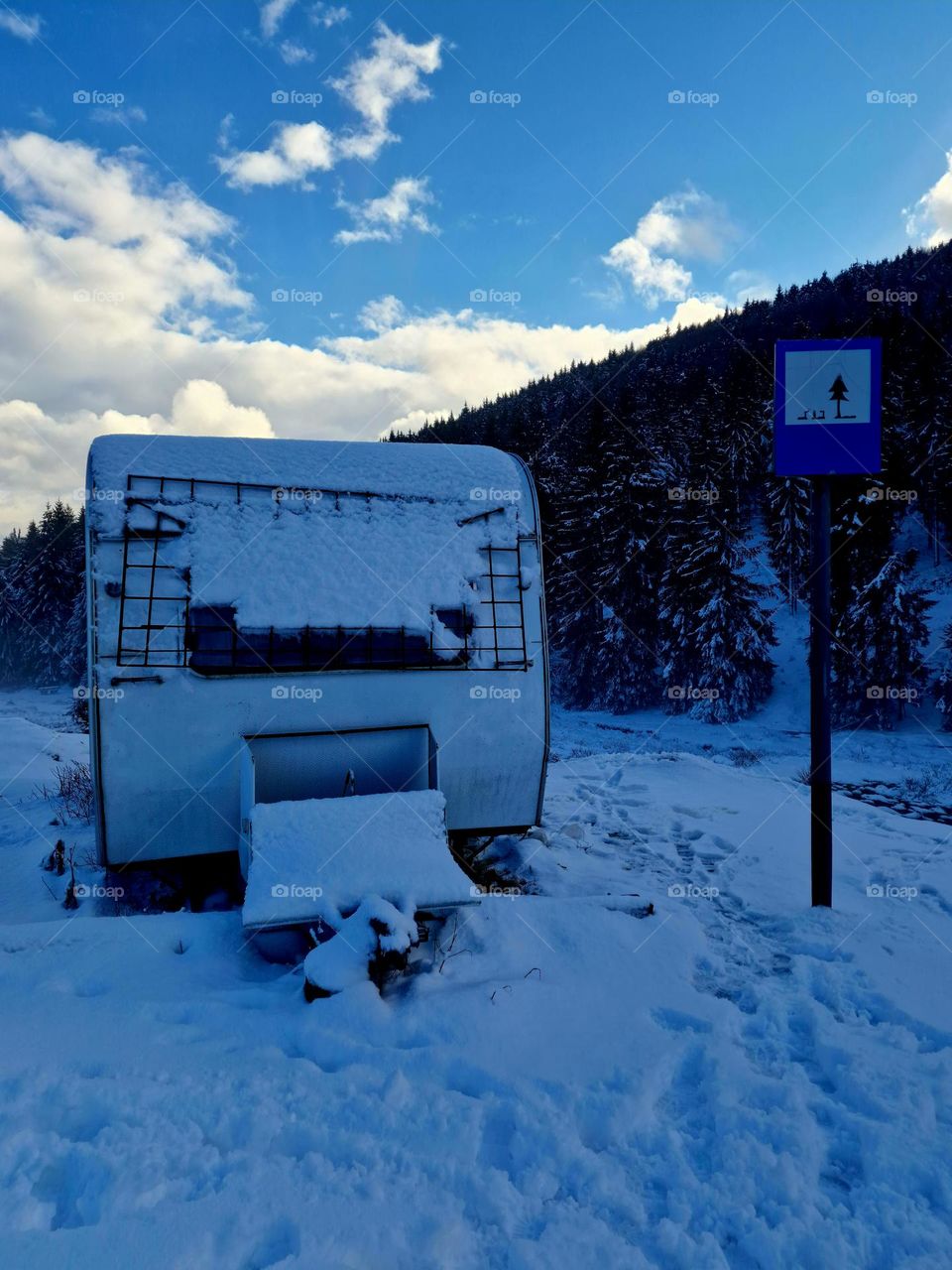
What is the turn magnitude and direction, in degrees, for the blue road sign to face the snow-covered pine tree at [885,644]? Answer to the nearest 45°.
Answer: approximately 180°

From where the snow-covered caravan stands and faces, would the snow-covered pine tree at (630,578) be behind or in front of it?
behind

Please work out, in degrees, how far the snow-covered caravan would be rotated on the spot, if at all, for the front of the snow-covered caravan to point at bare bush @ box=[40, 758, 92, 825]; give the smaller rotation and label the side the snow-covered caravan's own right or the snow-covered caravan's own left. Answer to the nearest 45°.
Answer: approximately 135° to the snow-covered caravan's own right

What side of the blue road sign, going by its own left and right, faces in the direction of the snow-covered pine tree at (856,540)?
back

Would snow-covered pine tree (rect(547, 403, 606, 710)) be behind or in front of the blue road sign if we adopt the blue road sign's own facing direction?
behind

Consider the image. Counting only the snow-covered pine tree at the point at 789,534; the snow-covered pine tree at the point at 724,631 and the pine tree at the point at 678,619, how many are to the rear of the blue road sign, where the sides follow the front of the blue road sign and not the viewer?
3

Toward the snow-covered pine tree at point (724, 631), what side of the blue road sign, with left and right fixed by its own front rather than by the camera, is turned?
back

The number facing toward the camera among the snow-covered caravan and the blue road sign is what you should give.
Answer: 2

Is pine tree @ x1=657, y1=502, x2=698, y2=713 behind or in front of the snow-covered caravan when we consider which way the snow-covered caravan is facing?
behind

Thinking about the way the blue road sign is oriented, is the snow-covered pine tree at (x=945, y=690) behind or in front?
behind

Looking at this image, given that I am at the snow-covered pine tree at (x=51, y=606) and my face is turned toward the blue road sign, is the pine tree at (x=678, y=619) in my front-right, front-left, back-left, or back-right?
front-left

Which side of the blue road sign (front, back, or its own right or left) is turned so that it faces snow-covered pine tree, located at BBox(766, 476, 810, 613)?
back

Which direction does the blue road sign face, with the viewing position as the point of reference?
facing the viewer
